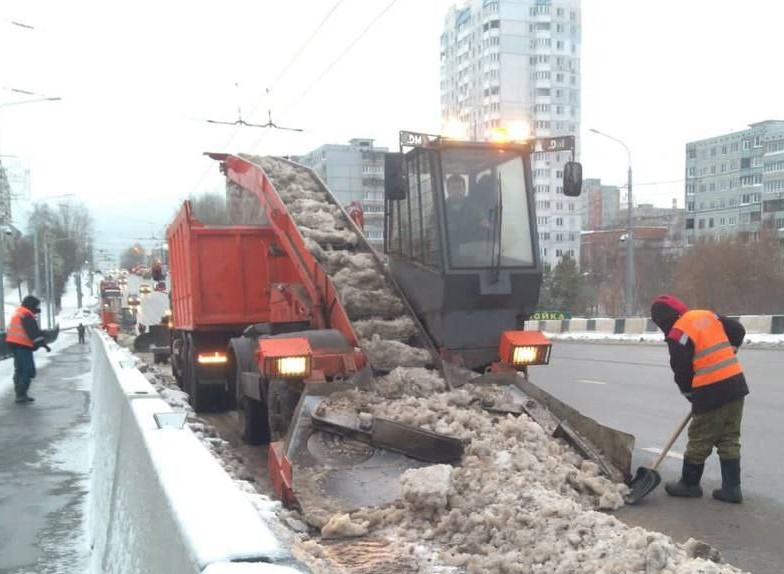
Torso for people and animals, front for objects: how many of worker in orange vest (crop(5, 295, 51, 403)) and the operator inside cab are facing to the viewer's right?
1

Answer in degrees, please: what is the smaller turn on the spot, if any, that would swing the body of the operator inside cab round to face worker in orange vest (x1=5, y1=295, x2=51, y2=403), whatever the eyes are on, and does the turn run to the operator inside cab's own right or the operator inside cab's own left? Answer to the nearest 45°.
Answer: approximately 135° to the operator inside cab's own right

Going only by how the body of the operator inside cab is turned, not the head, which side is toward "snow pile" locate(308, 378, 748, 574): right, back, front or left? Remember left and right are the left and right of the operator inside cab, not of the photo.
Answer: front

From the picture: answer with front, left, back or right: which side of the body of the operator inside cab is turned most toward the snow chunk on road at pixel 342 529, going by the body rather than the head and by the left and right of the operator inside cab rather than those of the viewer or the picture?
front

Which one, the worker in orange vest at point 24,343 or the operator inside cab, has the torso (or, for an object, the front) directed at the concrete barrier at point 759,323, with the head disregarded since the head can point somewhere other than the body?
the worker in orange vest

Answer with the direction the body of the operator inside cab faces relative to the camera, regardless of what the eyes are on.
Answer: toward the camera

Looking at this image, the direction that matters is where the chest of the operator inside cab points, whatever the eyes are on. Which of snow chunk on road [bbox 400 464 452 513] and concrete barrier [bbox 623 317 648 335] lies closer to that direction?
the snow chunk on road

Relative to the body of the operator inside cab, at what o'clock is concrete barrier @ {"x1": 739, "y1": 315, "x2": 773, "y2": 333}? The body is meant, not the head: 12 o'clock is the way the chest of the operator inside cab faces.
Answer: The concrete barrier is roughly at 7 o'clock from the operator inside cab.

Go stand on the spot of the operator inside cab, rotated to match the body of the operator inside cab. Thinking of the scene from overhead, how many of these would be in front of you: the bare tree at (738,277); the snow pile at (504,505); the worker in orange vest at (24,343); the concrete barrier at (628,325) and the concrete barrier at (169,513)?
2

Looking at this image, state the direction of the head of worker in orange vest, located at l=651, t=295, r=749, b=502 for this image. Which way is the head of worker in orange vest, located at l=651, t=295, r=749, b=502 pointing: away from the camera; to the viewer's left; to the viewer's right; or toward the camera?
to the viewer's left

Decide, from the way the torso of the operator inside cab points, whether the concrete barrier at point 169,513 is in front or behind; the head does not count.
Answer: in front

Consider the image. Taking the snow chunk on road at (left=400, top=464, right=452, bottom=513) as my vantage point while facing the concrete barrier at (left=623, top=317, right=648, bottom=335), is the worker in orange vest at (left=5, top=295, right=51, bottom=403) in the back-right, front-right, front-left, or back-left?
front-left

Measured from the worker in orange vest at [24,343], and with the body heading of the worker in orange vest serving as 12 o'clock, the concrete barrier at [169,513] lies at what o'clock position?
The concrete barrier is roughly at 3 o'clock from the worker in orange vest.

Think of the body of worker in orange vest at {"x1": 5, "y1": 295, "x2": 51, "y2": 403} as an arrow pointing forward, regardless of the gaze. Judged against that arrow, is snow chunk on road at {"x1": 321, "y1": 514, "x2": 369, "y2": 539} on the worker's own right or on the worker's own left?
on the worker's own right

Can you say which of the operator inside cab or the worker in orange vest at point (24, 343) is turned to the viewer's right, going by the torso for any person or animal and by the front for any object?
the worker in orange vest

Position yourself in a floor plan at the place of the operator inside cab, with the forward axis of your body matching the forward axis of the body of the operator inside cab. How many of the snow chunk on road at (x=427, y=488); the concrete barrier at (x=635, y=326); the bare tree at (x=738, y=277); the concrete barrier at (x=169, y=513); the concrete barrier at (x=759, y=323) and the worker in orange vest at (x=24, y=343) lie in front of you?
2

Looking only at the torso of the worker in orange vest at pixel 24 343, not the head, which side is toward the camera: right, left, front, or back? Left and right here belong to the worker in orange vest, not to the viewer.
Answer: right

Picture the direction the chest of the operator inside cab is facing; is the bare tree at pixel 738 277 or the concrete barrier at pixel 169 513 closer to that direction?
the concrete barrier
